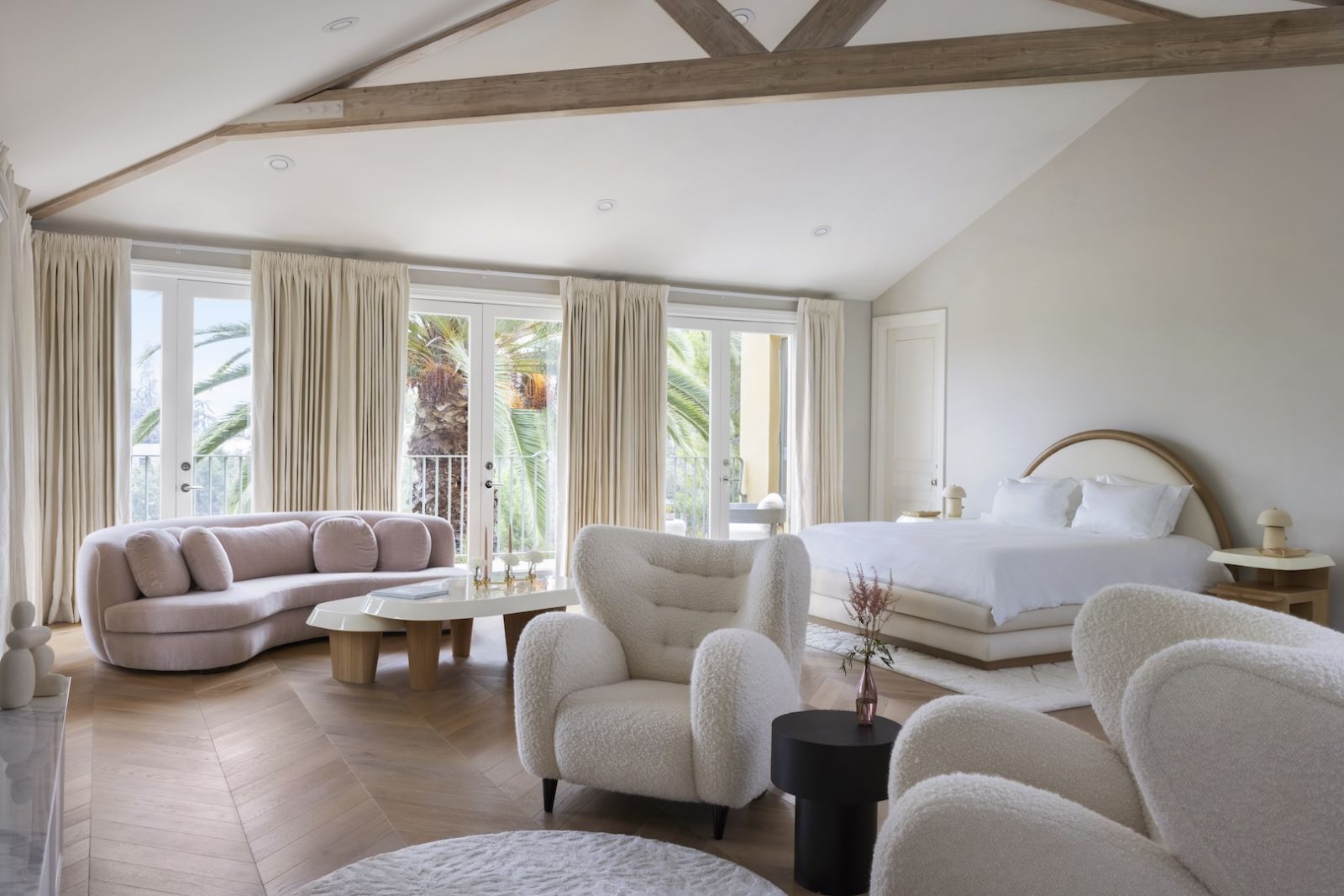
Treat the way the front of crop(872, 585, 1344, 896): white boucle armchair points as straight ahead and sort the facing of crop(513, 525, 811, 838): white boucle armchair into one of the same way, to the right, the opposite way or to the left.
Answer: to the left

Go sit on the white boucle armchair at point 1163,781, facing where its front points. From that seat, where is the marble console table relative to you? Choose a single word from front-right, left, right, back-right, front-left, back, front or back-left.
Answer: front

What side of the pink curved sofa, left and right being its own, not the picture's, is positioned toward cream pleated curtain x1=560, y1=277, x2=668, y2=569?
left

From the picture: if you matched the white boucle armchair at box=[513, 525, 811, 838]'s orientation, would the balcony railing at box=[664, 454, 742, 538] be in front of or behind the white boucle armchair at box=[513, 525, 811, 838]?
behind

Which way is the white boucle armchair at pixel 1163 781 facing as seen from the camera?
to the viewer's left

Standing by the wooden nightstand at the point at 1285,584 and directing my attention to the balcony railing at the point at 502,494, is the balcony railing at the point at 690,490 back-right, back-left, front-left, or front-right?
front-right

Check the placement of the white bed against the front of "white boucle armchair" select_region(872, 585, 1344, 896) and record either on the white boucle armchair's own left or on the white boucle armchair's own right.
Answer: on the white boucle armchair's own right

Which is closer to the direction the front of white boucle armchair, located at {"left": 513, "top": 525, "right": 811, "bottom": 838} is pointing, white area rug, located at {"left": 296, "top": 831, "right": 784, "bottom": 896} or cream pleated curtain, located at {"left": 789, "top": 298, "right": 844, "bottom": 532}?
the white area rug

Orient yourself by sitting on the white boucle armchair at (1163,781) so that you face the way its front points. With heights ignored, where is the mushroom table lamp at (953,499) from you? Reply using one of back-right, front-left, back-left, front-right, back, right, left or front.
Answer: right

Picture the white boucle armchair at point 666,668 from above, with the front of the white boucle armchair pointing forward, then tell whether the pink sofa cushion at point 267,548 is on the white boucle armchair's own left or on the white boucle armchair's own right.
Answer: on the white boucle armchair's own right

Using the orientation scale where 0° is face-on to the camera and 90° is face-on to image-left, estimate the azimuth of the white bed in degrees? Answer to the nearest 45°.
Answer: approximately 45°

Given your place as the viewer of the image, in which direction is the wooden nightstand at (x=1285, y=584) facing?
facing the viewer and to the left of the viewer

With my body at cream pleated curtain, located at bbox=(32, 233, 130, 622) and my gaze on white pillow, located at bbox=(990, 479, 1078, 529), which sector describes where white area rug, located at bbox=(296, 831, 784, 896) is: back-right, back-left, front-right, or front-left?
front-right

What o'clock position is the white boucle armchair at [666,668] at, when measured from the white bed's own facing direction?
The white boucle armchair is roughly at 11 o'clock from the white bed.

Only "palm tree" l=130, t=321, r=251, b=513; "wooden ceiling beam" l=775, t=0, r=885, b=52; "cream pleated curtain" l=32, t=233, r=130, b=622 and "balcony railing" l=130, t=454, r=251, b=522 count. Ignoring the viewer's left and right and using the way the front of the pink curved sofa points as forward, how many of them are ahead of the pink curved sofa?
1

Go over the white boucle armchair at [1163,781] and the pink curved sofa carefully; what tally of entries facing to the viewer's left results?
1

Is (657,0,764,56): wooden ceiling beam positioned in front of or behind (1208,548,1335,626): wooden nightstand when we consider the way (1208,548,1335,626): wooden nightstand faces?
in front
